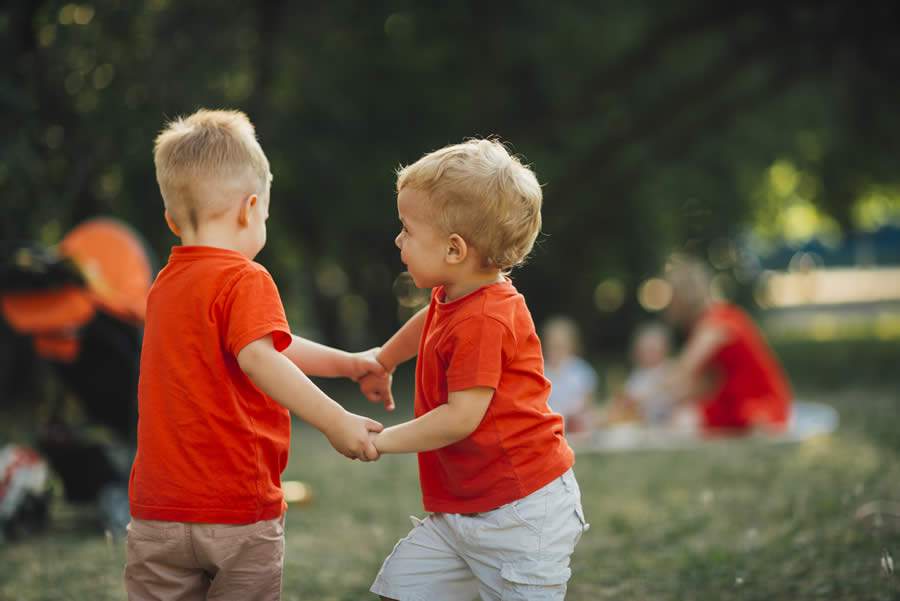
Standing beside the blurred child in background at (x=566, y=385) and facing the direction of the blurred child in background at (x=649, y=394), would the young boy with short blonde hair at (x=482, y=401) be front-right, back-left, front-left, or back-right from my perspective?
back-right

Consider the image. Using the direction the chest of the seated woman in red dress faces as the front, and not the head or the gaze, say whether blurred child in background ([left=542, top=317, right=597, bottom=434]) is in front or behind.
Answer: in front

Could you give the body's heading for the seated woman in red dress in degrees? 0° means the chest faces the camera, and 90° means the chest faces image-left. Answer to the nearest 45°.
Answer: approximately 90°

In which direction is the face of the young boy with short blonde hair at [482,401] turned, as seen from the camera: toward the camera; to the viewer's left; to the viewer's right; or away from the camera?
to the viewer's left

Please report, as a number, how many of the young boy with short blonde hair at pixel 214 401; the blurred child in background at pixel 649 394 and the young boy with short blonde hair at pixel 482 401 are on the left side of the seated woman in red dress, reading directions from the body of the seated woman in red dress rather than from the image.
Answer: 2

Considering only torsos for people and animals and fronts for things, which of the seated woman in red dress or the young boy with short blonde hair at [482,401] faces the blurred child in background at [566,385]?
the seated woman in red dress

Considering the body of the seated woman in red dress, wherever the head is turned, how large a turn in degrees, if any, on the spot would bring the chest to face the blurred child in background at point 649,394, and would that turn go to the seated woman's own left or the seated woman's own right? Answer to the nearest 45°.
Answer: approximately 45° to the seated woman's own right

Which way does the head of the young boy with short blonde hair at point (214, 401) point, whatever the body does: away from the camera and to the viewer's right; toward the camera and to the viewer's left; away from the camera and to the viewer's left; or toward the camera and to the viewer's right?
away from the camera and to the viewer's right

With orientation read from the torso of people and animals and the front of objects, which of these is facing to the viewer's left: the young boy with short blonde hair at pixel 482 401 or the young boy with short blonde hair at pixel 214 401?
the young boy with short blonde hair at pixel 482 401

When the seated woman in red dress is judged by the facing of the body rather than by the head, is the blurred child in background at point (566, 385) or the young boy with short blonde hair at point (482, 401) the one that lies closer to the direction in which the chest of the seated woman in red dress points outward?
the blurred child in background

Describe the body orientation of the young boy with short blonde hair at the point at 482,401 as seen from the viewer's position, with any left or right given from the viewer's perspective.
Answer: facing to the left of the viewer

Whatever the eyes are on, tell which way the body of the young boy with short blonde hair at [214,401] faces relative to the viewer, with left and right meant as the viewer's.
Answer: facing away from the viewer and to the right of the viewer

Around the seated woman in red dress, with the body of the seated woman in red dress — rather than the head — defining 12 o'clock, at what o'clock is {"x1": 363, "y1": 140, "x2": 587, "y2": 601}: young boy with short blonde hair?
The young boy with short blonde hair is roughly at 9 o'clock from the seated woman in red dress.

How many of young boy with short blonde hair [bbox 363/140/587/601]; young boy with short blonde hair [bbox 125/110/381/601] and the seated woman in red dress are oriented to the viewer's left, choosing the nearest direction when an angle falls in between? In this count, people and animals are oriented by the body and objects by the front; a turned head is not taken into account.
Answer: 2
